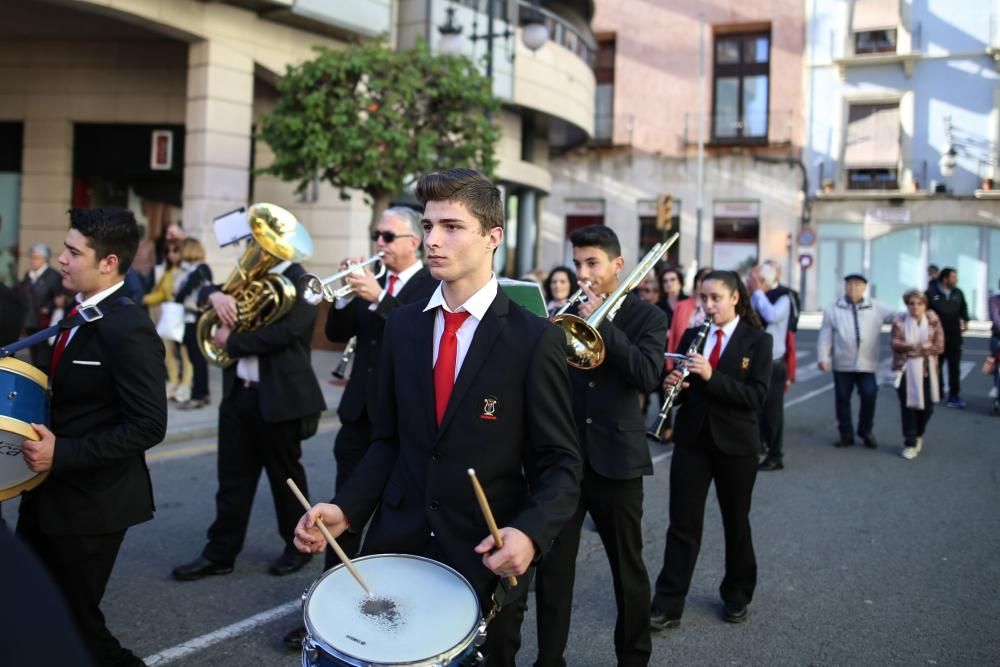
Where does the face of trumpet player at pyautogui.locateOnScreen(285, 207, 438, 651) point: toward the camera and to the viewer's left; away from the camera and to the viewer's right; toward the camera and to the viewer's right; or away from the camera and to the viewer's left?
toward the camera and to the viewer's left

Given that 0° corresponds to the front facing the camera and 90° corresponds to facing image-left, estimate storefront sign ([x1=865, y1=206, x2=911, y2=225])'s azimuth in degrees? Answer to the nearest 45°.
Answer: approximately 0°

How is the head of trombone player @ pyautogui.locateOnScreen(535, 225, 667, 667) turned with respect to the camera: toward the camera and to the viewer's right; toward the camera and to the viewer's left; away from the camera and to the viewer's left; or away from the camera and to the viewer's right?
toward the camera and to the viewer's left

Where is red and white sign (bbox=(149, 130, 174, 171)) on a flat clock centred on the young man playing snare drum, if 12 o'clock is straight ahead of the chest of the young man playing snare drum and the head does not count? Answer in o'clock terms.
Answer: The red and white sign is roughly at 4 o'clock from the young man playing snare drum.

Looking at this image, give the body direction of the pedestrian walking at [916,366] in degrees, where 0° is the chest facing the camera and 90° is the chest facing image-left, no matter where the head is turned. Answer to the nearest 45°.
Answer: approximately 0°

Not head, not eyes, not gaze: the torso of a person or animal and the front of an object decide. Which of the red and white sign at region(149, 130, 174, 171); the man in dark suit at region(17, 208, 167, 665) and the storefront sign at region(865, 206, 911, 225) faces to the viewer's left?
the man in dark suit

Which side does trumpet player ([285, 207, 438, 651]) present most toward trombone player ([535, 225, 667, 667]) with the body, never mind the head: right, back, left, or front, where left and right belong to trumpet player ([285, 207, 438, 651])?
left

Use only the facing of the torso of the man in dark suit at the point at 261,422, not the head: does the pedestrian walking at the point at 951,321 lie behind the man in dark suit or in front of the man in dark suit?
behind
